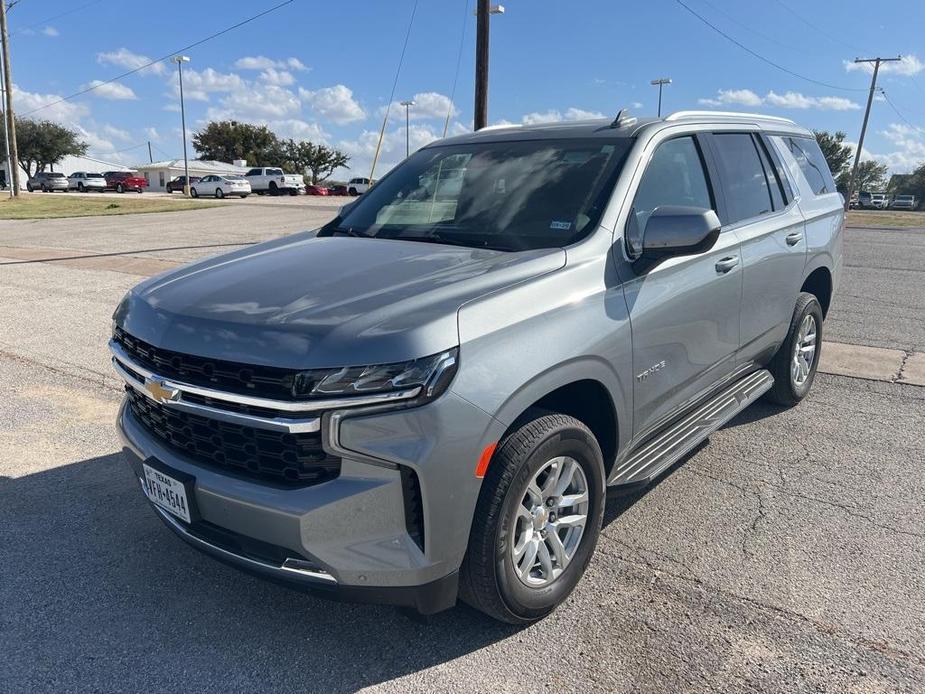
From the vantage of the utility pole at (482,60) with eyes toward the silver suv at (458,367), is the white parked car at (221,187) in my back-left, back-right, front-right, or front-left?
back-right

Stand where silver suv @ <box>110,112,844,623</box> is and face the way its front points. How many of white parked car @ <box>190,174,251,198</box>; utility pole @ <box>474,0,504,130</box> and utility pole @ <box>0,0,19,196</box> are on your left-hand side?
0

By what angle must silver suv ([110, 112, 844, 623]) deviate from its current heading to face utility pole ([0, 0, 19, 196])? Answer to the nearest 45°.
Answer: approximately 90° to its right

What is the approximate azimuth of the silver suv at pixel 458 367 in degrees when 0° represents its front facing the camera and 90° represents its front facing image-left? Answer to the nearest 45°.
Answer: approximately 45°

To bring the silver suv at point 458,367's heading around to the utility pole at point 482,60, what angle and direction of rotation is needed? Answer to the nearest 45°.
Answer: approximately 135° to its right

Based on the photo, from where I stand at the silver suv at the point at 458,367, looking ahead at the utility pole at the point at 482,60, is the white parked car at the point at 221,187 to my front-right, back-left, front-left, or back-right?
front-left

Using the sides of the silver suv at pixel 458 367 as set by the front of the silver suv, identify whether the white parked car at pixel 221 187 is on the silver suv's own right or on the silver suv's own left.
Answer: on the silver suv's own right

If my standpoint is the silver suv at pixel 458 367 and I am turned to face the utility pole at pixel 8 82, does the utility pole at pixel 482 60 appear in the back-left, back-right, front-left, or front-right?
front-right
